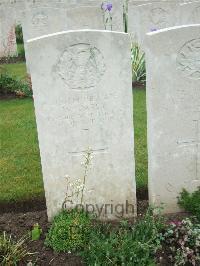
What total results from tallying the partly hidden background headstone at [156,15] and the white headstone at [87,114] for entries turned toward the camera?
2

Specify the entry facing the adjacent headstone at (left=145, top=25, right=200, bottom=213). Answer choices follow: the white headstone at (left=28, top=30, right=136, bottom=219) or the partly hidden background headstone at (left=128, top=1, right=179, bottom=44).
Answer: the partly hidden background headstone at (left=128, top=1, right=179, bottom=44)

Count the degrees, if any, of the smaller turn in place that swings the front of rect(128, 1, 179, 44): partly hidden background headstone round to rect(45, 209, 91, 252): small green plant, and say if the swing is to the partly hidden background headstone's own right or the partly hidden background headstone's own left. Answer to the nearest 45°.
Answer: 0° — it already faces it

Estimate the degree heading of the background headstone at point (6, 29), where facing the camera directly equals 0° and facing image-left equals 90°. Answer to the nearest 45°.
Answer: approximately 0°

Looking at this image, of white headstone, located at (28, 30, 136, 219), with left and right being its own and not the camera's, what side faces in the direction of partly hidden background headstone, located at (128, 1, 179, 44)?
back

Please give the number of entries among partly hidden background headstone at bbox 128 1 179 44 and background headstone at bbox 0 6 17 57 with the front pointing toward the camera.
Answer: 2

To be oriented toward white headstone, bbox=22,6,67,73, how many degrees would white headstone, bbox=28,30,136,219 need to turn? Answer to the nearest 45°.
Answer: approximately 180°

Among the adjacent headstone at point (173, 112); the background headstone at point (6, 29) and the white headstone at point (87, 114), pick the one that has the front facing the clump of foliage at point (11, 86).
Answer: the background headstone at point (6, 29)
